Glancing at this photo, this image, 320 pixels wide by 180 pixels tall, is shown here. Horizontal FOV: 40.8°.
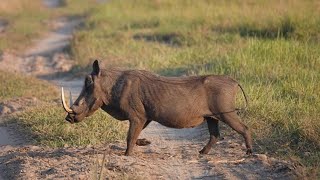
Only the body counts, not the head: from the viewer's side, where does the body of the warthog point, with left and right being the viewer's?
facing to the left of the viewer
